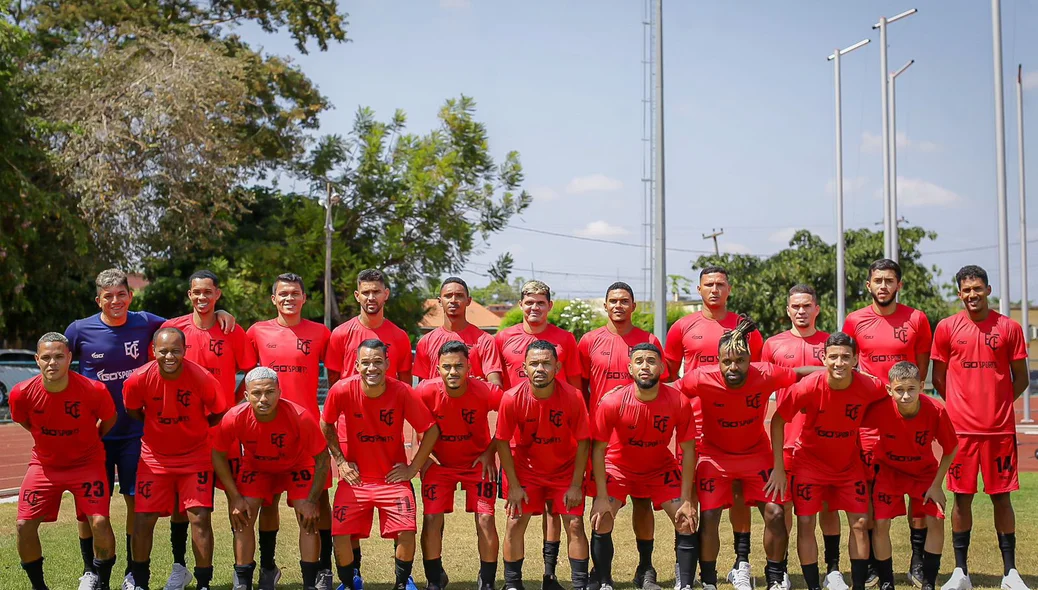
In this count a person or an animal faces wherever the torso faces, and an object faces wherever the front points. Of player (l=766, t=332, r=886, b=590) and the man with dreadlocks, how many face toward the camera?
2

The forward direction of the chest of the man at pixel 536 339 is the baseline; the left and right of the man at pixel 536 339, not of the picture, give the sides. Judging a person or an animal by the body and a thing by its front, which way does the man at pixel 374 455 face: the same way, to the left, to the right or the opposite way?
the same way

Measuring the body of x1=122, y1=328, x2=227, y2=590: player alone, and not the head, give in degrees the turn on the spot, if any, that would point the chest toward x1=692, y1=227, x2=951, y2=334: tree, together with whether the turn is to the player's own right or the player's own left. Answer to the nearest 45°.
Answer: approximately 135° to the player's own left

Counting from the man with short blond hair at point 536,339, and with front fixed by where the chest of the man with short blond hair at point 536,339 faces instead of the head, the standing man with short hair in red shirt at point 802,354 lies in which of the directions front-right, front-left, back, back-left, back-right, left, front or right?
left

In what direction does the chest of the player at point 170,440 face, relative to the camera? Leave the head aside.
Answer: toward the camera

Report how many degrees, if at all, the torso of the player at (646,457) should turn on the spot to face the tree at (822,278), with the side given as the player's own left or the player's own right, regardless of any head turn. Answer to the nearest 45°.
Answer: approximately 180°

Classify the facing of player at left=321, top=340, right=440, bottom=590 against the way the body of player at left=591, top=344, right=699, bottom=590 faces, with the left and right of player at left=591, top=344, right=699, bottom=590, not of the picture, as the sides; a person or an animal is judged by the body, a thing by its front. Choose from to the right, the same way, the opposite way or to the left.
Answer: the same way

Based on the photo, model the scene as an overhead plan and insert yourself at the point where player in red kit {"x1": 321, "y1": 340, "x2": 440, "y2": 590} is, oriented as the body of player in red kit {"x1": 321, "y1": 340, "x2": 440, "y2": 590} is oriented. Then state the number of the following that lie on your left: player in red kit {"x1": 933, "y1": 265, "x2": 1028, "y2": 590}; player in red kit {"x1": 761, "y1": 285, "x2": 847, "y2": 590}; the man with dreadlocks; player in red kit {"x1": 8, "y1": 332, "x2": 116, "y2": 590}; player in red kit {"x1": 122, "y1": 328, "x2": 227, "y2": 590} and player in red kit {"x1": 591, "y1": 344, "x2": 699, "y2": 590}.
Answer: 4

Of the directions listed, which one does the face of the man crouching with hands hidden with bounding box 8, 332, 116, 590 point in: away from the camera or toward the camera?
toward the camera

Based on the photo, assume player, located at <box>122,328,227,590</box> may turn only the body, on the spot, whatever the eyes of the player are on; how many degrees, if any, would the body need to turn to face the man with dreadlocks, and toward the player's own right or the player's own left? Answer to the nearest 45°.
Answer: approximately 90° to the player's own left

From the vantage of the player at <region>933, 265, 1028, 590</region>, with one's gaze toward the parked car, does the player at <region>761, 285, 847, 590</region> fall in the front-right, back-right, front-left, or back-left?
front-left

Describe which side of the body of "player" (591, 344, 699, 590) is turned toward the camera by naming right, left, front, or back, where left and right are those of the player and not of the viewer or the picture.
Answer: front

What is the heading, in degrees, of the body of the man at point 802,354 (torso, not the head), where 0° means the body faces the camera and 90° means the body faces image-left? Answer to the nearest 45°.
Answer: approximately 0°

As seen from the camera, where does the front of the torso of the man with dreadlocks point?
toward the camera

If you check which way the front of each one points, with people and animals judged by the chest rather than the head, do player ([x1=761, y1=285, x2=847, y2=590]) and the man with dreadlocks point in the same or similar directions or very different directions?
same or similar directions

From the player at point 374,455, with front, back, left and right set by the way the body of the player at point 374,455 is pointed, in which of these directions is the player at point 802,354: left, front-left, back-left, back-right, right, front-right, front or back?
left

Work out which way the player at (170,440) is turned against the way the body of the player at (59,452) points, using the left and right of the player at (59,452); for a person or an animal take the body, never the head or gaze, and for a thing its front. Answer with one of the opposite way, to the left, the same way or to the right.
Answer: the same way

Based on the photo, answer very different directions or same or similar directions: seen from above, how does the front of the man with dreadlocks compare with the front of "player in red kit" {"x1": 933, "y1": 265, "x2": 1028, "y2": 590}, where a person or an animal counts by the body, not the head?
same or similar directions
